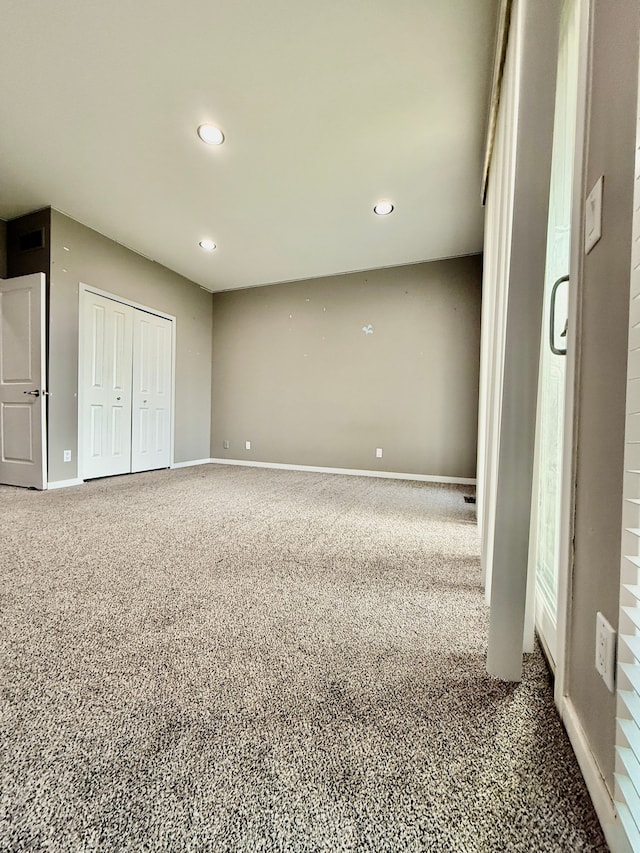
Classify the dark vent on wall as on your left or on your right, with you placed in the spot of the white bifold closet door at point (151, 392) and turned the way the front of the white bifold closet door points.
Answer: on your right

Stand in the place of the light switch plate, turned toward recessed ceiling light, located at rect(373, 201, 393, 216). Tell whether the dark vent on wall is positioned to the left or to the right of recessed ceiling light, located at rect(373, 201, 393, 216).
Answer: left

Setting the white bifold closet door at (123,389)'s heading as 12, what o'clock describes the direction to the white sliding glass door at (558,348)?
The white sliding glass door is roughly at 1 o'clock from the white bifold closet door.

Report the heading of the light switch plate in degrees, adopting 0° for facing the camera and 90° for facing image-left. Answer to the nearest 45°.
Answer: approximately 90°

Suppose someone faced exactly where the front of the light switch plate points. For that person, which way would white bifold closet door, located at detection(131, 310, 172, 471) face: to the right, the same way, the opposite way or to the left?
the opposite way

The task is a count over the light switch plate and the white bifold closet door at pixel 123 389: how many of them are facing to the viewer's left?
1

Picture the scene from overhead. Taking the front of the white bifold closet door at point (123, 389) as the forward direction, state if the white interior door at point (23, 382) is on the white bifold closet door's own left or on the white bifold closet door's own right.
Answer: on the white bifold closet door's own right

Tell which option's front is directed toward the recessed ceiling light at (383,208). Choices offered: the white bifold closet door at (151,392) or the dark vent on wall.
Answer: the white bifold closet door
